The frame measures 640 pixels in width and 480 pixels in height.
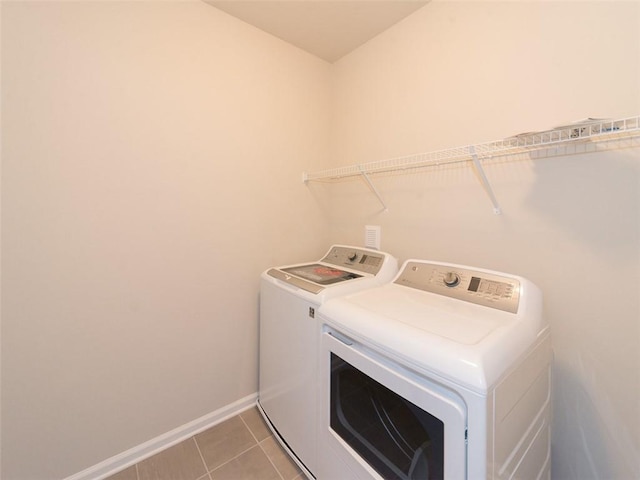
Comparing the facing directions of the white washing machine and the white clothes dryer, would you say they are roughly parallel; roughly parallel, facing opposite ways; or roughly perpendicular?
roughly parallel

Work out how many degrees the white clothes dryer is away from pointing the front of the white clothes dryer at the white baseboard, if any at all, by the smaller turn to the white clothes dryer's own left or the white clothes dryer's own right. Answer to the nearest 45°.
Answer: approximately 45° to the white clothes dryer's own right

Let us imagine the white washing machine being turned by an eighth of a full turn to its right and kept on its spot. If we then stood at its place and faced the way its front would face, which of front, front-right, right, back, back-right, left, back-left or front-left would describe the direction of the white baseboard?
front

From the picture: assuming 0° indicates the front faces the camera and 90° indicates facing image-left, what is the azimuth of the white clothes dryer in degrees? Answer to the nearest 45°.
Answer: approximately 45°

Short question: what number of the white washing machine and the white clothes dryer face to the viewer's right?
0

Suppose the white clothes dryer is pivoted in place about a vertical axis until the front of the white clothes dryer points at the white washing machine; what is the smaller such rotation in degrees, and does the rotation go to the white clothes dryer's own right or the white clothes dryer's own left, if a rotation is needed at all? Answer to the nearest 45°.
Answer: approximately 45° to the white clothes dryer's own right

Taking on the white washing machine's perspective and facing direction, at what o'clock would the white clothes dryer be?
The white clothes dryer is roughly at 9 o'clock from the white washing machine.

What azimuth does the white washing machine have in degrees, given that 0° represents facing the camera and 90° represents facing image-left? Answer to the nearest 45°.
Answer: approximately 45°
